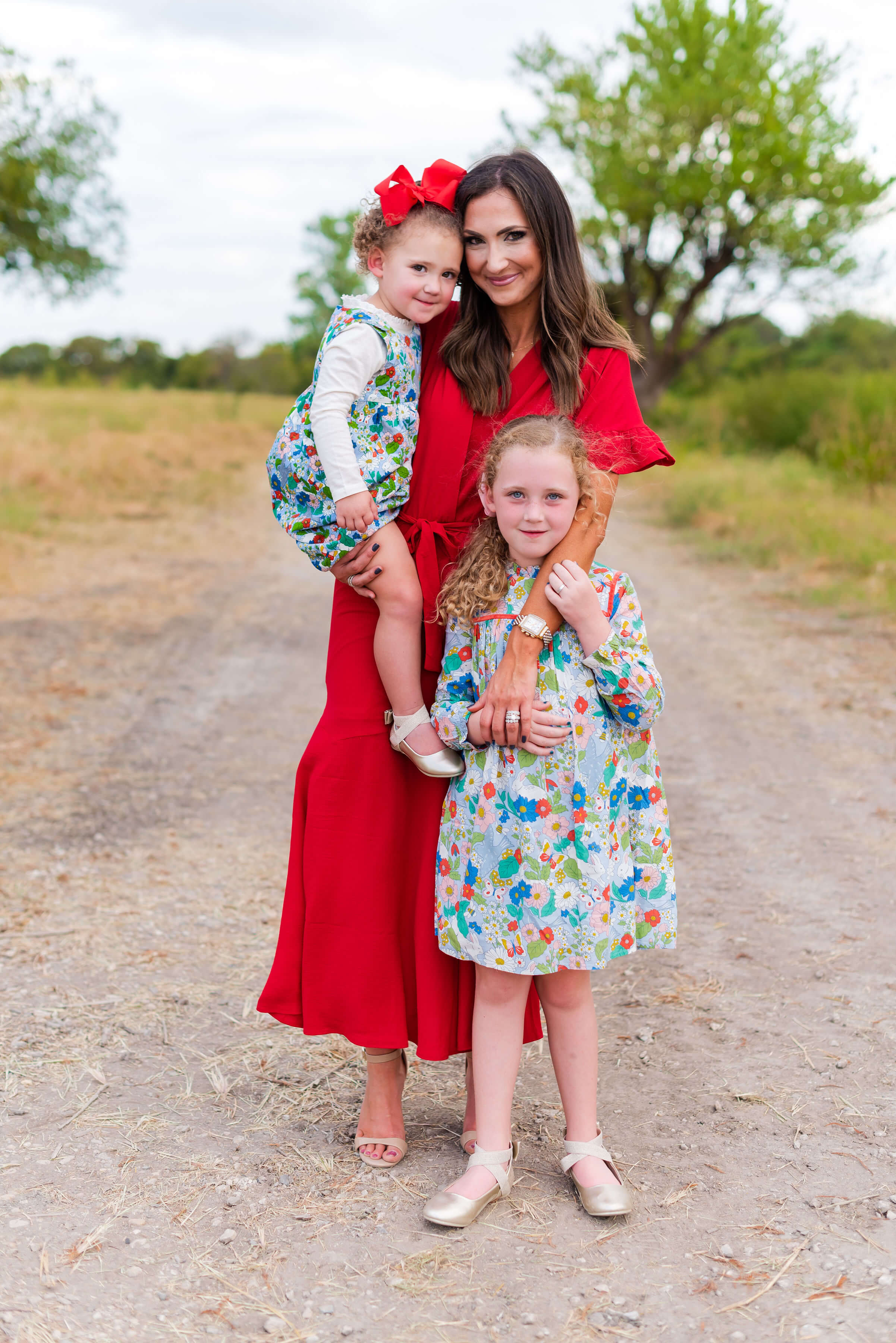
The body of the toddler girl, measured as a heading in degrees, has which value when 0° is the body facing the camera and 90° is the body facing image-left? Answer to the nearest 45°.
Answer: approximately 315°

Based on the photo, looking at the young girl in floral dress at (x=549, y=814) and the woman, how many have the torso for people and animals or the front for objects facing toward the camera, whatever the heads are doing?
2

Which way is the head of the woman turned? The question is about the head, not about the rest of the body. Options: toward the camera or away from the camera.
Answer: toward the camera

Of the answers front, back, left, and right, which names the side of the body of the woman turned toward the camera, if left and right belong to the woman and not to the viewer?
front

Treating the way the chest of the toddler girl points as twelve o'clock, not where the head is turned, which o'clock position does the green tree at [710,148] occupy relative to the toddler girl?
The green tree is roughly at 8 o'clock from the toddler girl.

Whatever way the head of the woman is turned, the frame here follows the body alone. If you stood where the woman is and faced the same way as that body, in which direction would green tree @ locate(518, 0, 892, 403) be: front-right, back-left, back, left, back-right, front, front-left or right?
back

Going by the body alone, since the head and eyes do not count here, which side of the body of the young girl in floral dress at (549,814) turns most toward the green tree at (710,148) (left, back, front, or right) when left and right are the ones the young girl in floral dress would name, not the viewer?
back

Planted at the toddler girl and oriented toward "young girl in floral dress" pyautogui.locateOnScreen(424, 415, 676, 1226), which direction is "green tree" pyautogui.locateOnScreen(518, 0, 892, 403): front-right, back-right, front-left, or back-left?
back-left
